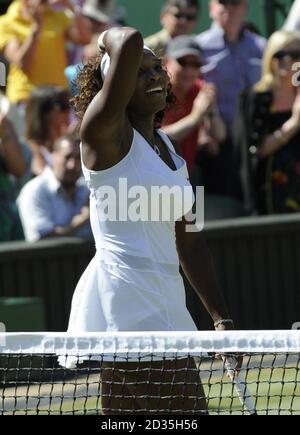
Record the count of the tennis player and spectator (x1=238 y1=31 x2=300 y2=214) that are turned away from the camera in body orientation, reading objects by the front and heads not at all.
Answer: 0

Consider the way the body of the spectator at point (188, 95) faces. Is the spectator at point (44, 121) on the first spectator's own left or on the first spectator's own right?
on the first spectator's own right

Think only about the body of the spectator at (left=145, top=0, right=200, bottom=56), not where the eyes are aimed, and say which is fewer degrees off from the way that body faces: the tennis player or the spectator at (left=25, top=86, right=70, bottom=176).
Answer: the tennis player

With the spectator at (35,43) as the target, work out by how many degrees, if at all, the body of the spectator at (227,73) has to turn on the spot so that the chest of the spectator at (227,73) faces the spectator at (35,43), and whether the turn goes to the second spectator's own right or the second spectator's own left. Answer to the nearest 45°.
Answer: approximately 90° to the second spectator's own right

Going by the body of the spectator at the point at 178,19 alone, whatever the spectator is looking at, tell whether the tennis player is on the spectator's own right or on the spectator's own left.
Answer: on the spectator's own right

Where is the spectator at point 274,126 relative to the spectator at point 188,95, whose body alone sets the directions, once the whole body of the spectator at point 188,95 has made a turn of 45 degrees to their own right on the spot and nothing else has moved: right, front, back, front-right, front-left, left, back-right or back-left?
left

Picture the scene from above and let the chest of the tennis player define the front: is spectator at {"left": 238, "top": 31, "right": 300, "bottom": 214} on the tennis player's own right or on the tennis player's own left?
on the tennis player's own left

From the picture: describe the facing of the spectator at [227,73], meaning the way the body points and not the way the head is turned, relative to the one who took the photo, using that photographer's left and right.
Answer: facing the viewer

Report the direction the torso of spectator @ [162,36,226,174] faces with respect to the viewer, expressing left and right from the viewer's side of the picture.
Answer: facing the viewer and to the right of the viewer

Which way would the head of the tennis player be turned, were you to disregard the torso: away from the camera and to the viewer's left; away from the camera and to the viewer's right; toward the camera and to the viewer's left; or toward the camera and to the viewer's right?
toward the camera and to the viewer's right
